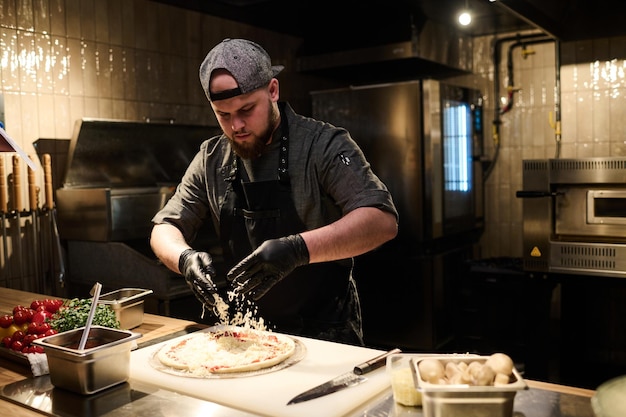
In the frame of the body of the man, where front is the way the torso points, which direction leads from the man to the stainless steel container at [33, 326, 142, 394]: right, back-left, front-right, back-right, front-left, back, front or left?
front

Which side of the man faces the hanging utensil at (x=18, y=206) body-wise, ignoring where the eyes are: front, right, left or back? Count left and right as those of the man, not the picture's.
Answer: right

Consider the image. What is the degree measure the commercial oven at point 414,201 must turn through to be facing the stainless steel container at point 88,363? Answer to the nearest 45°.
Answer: approximately 45° to its right

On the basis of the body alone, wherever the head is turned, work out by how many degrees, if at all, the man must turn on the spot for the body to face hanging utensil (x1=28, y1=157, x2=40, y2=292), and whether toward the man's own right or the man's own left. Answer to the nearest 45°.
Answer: approximately 90° to the man's own right

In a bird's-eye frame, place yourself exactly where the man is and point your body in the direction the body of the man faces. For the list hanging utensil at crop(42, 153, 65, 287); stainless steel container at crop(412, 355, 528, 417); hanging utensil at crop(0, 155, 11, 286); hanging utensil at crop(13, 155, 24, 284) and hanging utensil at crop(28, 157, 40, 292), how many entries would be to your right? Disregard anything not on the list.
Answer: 4

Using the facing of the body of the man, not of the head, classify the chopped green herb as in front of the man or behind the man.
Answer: in front

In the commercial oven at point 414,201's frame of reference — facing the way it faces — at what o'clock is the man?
The man is roughly at 2 o'clock from the commercial oven.

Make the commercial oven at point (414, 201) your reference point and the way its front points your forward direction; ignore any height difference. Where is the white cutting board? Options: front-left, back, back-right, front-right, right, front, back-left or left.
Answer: front-right

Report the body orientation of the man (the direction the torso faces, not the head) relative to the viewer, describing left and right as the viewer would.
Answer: facing the viewer and to the left of the viewer

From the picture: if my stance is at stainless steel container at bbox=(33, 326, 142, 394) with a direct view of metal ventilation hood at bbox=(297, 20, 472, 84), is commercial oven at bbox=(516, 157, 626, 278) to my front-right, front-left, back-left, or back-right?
front-right

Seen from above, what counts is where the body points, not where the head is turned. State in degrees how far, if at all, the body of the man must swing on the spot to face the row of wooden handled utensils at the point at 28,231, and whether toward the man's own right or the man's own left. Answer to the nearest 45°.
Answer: approximately 90° to the man's own right

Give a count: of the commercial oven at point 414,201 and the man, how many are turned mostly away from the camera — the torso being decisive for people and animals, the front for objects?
0

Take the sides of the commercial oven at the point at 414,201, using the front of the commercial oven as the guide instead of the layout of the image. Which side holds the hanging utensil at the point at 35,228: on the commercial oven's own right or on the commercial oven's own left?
on the commercial oven's own right

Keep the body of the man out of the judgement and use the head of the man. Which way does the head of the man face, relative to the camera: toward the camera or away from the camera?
toward the camera

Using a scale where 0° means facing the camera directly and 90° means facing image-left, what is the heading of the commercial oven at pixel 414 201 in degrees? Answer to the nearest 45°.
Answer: approximately 315°

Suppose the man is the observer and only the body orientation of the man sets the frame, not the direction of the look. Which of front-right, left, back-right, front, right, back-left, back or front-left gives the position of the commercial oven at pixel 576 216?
back

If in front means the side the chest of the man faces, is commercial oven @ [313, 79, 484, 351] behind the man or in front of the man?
behind
